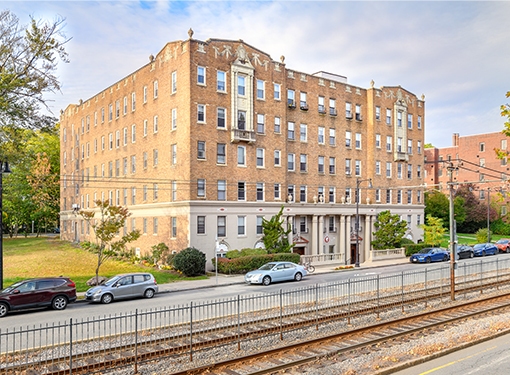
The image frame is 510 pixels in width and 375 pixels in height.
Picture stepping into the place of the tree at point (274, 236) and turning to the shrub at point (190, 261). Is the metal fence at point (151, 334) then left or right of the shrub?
left

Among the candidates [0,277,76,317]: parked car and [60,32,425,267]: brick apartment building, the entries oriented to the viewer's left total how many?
1

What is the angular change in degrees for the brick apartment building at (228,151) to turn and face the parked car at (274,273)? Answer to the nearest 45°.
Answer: approximately 45° to its right

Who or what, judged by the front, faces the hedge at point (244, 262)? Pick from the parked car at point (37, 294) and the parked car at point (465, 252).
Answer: the parked car at point (465, 252)

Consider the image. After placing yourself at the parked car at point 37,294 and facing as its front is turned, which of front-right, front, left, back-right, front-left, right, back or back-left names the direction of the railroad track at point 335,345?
back-left

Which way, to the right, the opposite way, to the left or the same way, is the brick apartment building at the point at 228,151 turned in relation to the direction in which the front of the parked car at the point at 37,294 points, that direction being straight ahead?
to the left

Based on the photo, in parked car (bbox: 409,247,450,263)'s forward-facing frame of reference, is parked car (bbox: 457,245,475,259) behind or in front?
behind

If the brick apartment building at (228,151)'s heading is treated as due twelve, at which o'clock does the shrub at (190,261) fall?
The shrub is roughly at 2 o'clock from the brick apartment building.
